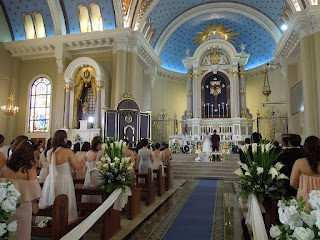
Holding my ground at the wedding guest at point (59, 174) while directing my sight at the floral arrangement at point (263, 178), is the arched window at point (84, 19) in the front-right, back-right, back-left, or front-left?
back-left

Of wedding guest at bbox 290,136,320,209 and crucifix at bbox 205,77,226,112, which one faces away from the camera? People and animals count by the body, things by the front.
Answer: the wedding guest

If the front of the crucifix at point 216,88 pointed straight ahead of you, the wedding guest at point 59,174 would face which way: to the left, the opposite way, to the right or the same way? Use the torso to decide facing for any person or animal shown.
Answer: the opposite way

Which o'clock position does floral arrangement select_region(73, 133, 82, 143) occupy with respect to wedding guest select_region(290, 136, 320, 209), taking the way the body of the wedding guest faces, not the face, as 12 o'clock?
The floral arrangement is roughly at 10 o'clock from the wedding guest.

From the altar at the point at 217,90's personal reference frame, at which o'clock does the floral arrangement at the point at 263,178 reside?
The floral arrangement is roughly at 12 o'clock from the altar.

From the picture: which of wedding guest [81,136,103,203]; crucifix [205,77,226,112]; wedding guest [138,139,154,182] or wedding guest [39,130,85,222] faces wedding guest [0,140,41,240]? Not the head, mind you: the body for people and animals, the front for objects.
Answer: the crucifix

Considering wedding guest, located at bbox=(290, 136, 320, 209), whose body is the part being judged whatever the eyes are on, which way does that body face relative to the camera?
away from the camera

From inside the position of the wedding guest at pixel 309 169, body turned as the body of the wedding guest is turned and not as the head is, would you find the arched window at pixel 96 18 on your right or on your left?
on your left

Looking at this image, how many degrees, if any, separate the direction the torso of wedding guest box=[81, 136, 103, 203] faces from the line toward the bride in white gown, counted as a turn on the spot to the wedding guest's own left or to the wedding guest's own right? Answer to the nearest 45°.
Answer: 0° — they already face them

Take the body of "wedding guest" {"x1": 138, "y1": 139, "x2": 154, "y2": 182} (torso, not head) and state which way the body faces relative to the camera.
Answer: away from the camera
